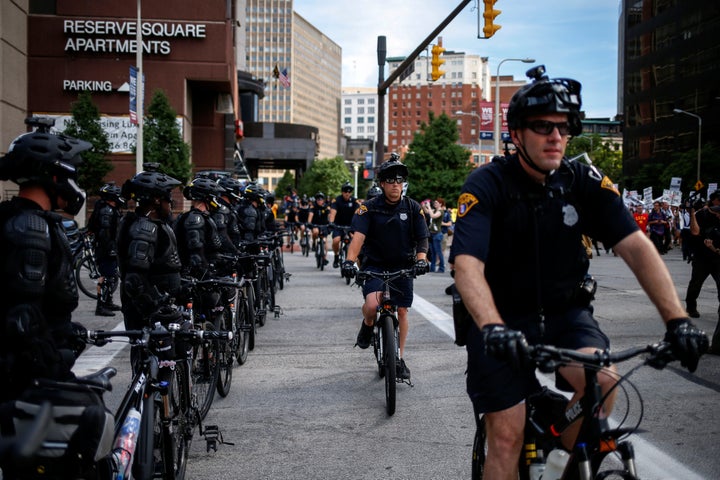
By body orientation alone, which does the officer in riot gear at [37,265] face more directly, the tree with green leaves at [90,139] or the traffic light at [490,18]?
the traffic light

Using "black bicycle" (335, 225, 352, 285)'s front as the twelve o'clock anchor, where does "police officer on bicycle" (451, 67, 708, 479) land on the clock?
The police officer on bicycle is roughly at 12 o'clock from the black bicycle.

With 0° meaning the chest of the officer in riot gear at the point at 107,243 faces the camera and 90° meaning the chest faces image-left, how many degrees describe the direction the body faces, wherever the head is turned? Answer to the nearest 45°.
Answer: approximately 270°

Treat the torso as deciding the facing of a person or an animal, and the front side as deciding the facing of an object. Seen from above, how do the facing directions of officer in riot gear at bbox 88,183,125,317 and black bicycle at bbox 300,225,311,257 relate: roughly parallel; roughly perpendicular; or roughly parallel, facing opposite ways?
roughly perpendicular

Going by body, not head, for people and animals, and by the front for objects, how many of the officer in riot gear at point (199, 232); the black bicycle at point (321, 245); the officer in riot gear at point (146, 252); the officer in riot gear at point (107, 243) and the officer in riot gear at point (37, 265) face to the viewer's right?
4

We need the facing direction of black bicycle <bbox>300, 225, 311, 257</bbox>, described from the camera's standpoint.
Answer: facing the viewer

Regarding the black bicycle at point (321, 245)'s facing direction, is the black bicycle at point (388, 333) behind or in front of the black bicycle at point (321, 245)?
in front

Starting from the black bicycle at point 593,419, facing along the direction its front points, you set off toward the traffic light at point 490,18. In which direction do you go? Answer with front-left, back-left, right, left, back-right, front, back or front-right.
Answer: back-left

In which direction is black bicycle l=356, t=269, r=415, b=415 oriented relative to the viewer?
toward the camera

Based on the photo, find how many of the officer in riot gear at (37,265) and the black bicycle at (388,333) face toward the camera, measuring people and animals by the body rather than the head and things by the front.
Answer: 1

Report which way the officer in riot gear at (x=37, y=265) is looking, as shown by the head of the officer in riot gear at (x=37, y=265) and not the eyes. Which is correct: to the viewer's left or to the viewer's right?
to the viewer's right

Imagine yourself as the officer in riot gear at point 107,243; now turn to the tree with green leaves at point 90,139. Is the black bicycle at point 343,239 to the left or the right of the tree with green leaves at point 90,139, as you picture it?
right

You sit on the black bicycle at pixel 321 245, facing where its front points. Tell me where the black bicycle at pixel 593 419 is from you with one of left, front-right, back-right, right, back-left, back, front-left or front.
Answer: front

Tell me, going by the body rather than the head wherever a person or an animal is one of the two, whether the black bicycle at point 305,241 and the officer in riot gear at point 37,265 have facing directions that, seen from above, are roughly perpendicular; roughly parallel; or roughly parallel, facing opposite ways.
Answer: roughly perpendicular

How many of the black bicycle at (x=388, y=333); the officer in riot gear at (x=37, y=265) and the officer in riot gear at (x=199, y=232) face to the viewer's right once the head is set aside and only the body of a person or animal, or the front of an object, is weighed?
2

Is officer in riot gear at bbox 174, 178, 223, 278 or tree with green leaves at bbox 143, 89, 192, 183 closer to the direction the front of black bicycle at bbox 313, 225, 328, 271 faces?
the officer in riot gear

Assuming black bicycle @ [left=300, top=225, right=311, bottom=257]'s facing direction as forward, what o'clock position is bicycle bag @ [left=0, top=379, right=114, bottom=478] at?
The bicycle bag is roughly at 12 o'clock from the black bicycle.

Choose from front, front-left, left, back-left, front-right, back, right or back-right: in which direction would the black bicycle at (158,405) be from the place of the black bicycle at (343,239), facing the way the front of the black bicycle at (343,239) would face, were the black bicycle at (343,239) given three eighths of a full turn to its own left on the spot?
back-right

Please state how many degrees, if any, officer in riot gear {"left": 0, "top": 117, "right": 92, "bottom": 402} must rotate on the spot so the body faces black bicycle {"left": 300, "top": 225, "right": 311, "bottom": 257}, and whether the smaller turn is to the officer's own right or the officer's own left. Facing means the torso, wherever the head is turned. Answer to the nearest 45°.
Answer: approximately 90° to the officer's own left
